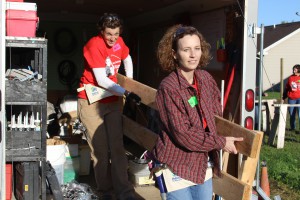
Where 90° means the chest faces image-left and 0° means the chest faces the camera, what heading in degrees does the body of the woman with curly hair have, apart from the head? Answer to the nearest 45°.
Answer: approximately 315°

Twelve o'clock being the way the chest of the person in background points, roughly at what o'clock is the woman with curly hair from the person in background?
The woman with curly hair is roughly at 12 o'clock from the person in background.

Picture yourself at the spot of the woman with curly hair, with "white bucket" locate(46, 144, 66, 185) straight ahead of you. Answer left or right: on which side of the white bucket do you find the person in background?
right

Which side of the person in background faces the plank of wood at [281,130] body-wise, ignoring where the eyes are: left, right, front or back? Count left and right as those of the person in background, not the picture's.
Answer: front

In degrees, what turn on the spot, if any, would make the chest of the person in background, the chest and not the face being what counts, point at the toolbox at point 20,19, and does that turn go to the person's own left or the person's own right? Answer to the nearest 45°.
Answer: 0° — they already face it

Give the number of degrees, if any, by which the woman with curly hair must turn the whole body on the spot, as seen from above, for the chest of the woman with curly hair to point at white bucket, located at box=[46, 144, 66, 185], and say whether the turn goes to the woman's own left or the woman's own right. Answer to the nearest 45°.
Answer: approximately 180°

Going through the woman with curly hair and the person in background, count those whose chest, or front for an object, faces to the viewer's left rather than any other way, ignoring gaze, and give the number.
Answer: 0

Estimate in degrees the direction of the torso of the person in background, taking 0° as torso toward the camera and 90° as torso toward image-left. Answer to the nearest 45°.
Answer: approximately 0°
